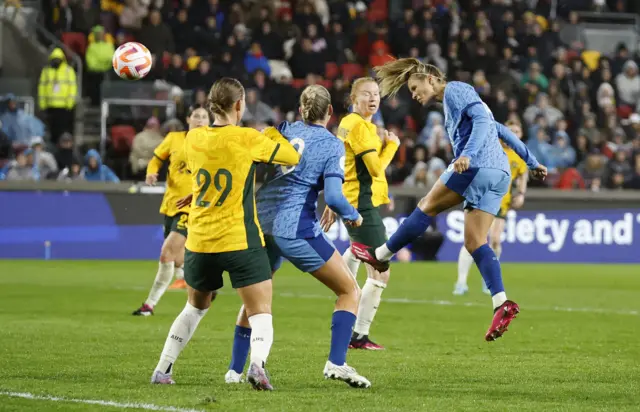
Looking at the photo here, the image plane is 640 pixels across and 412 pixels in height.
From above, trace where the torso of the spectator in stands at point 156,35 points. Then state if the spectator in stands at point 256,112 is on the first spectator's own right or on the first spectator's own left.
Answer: on the first spectator's own left

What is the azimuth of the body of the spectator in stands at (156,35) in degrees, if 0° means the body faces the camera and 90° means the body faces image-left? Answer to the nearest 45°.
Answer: approximately 0°

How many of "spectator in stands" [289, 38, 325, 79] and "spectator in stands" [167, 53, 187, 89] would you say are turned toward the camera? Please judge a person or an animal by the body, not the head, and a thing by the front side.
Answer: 2

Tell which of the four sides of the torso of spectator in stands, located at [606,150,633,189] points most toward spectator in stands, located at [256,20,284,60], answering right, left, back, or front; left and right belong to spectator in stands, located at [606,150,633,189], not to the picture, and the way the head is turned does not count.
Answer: right

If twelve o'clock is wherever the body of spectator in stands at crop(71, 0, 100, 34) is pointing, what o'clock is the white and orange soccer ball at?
The white and orange soccer ball is roughly at 12 o'clock from the spectator in stands.

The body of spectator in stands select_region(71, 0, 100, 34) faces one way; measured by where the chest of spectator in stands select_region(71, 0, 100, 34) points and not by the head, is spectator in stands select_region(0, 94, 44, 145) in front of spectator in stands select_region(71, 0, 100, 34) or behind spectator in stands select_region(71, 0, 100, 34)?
in front
